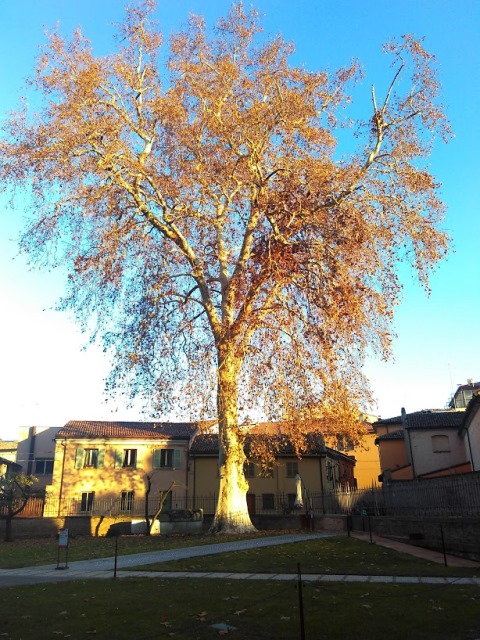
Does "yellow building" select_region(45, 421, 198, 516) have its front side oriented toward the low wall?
yes

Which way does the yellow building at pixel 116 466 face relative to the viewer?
toward the camera
